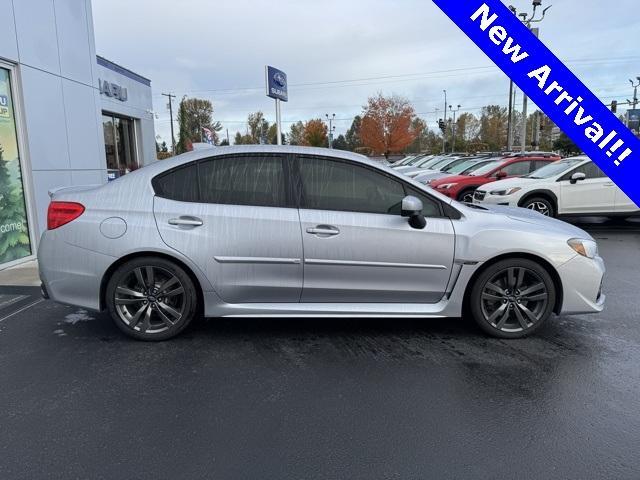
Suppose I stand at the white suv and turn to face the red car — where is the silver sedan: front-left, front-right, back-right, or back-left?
back-left

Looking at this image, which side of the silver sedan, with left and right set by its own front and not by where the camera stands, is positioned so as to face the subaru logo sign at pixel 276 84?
left

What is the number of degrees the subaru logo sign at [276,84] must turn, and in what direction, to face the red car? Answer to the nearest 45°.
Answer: approximately 45° to its left

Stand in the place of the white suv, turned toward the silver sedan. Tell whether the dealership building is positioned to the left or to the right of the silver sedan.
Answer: right

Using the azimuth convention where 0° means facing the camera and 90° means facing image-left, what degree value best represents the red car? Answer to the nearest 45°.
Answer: approximately 45°

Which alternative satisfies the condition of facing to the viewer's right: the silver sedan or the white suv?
the silver sedan

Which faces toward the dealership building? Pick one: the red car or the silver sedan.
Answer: the red car

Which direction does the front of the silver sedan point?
to the viewer's right

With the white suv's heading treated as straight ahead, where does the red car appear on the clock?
The red car is roughly at 3 o'clock from the white suv.

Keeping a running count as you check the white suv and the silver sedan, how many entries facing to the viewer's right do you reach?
1

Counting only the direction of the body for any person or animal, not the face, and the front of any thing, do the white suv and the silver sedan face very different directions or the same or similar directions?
very different directions

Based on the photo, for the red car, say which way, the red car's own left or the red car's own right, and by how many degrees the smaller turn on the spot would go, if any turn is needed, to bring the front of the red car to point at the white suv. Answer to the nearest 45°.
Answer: approximately 90° to the red car's own left

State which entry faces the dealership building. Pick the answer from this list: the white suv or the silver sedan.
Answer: the white suv

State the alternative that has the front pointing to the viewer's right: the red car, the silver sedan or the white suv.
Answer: the silver sedan
